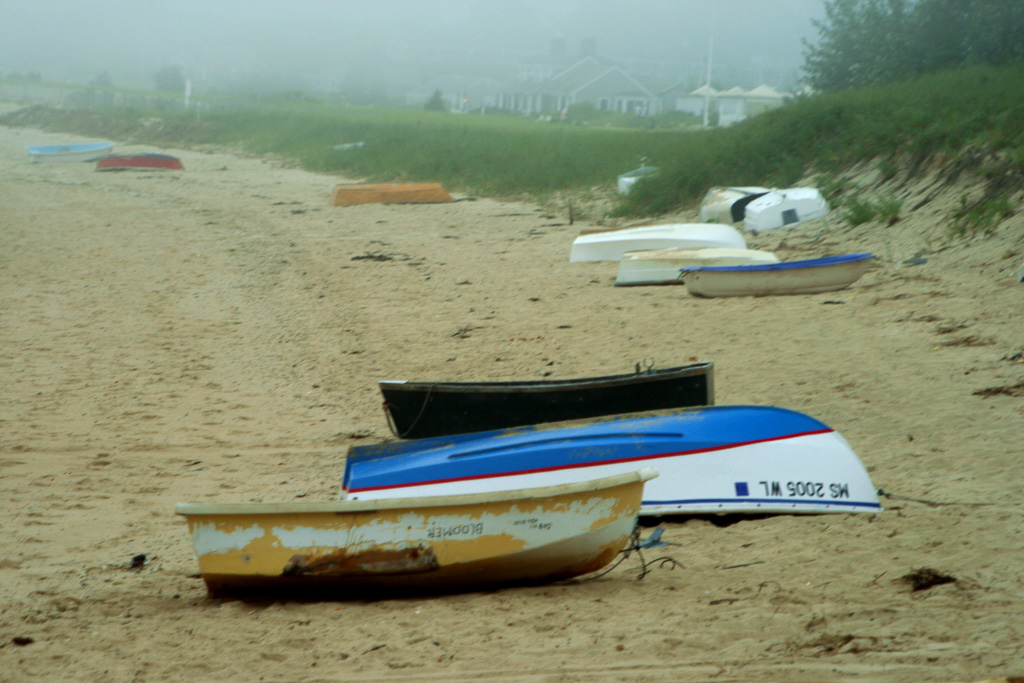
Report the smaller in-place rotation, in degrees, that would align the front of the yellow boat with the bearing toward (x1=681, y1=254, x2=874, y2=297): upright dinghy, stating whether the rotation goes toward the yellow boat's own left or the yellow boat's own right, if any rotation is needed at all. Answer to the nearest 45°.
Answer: approximately 45° to the yellow boat's own left

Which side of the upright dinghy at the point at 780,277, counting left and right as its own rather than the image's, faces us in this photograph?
right

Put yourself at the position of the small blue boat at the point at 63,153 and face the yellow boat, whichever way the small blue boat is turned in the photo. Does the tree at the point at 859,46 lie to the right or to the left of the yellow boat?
left

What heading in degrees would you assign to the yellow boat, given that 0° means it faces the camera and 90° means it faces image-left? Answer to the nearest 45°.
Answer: approximately 270°

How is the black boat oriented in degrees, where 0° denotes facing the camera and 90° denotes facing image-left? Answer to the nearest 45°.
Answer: approximately 90°

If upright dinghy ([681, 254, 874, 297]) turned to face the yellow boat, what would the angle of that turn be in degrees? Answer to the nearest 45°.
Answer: approximately 90° to its right

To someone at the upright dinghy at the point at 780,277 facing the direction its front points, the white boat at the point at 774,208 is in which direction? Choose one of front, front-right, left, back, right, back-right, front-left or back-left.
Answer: left

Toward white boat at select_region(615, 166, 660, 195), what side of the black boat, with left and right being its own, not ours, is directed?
right
